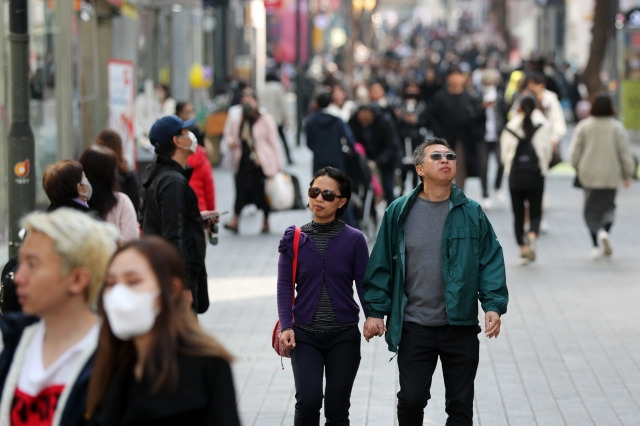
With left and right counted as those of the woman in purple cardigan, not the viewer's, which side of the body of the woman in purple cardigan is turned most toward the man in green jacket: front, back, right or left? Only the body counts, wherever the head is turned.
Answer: left

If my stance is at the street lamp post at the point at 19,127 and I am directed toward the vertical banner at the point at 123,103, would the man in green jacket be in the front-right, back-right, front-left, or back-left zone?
back-right

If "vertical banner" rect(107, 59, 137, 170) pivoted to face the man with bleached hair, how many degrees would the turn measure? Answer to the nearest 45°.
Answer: approximately 45° to its right

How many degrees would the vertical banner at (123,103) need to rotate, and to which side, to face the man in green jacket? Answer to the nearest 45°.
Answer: approximately 45° to its right

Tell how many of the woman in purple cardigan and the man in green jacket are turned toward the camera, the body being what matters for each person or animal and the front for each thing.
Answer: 2

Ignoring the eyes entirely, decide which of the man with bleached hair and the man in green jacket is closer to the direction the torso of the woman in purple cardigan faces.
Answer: the man with bleached hair

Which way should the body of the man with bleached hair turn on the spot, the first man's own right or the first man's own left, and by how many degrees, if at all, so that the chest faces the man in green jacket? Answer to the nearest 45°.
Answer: approximately 180°

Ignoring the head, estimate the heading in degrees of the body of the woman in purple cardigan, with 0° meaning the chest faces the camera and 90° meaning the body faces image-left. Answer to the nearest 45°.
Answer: approximately 0°

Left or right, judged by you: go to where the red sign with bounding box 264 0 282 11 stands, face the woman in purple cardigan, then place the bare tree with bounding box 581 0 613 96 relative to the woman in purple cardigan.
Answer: left

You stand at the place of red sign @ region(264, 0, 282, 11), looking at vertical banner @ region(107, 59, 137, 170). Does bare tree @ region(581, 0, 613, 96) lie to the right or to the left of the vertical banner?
left

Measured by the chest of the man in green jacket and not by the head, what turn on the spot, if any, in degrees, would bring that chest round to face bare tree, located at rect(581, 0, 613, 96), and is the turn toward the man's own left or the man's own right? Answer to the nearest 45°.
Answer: approximately 180°

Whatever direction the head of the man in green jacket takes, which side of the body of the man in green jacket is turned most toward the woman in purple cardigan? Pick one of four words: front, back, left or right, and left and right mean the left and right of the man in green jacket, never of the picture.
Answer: right

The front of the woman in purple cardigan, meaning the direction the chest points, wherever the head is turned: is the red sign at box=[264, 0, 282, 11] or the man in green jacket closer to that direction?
the man in green jacket
